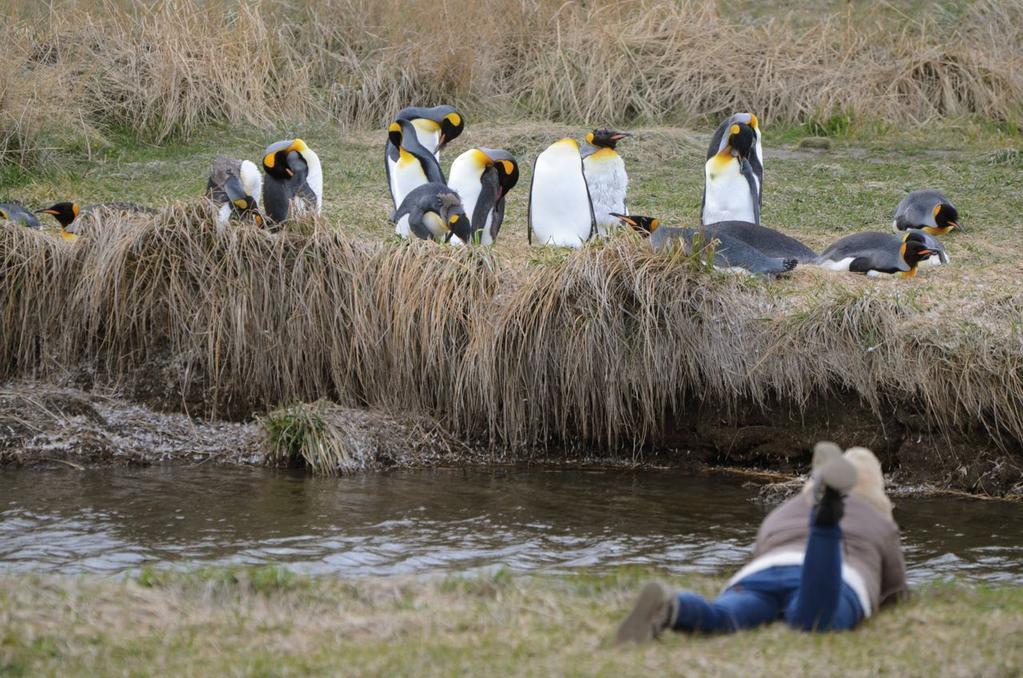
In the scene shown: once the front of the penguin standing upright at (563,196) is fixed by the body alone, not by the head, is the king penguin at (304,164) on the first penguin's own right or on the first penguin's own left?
on the first penguin's own right

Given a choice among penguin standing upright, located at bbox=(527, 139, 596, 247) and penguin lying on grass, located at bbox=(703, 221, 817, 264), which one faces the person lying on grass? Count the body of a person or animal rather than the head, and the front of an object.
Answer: the penguin standing upright

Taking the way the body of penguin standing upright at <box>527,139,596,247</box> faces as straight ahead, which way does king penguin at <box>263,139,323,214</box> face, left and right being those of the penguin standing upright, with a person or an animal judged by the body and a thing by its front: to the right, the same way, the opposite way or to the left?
to the left

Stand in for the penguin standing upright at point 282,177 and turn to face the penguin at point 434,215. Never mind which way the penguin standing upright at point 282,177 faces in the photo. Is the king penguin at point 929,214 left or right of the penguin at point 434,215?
left

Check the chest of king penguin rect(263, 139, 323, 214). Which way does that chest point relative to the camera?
to the viewer's right

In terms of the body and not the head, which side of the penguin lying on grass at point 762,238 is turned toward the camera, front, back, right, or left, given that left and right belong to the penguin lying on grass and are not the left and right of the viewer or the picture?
left

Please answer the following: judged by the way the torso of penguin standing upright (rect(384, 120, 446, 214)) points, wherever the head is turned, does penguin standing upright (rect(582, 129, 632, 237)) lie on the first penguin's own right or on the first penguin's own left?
on the first penguin's own left
